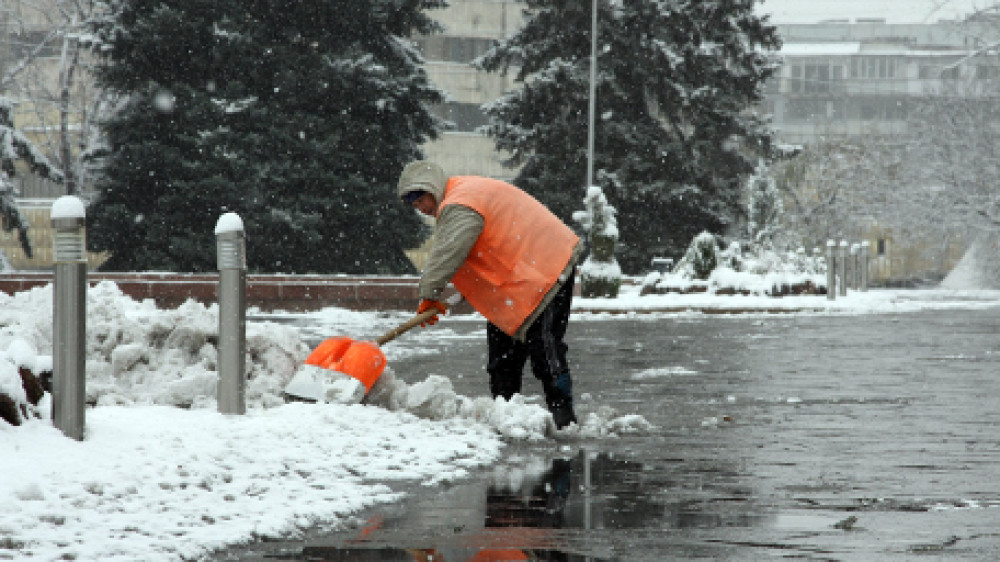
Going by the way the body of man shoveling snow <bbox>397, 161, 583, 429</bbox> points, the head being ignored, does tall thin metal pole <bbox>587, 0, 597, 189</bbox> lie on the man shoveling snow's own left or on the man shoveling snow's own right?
on the man shoveling snow's own right

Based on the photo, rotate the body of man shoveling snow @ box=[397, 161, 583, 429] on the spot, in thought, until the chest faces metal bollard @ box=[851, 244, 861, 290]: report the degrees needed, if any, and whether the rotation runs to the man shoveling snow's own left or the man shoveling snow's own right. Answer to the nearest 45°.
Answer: approximately 90° to the man shoveling snow's own right

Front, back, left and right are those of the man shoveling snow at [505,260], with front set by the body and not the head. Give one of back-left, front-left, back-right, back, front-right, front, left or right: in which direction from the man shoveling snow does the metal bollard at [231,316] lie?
front-left

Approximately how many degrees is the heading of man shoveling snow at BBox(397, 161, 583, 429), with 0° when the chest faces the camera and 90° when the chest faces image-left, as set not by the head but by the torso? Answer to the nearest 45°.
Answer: approximately 90°

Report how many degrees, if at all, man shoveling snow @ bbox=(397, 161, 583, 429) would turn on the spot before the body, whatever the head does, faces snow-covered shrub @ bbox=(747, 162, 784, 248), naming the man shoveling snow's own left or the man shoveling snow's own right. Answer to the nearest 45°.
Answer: approximately 90° to the man shoveling snow's own right

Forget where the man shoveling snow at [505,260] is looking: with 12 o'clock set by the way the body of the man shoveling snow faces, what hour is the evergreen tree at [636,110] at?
The evergreen tree is roughly at 3 o'clock from the man shoveling snow.

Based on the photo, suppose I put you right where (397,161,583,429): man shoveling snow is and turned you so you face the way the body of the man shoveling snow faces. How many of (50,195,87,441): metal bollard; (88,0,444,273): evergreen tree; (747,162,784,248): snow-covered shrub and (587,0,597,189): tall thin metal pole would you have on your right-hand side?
3

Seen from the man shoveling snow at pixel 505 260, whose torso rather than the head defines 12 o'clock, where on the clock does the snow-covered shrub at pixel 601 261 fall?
The snow-covered shrub is roughly at 3 o'clock from the man shoveling snow.

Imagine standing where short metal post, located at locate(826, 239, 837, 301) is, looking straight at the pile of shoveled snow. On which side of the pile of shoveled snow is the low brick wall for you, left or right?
right

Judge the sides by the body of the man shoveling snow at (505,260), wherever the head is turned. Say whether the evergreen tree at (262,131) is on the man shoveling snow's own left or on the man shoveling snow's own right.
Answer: on the man shoveling snow's own right

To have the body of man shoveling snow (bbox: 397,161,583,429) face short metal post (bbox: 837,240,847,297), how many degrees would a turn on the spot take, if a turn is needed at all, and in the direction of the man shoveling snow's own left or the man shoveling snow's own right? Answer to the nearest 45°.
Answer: approximately 90° to the man shoveling snow's own right
